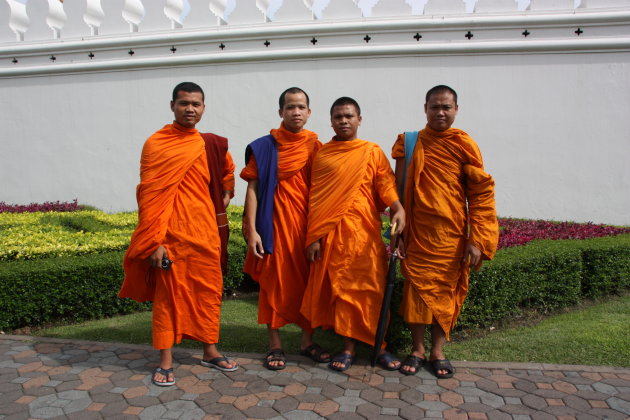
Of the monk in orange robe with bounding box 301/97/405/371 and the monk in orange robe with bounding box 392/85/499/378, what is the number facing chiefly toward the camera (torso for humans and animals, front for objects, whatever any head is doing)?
2

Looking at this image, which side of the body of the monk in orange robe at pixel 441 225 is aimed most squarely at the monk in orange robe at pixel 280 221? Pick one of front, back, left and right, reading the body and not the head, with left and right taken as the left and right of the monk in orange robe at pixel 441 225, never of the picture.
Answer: right

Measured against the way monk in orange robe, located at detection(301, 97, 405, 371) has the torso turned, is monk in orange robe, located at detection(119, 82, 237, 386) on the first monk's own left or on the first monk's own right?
on the first monk's own right

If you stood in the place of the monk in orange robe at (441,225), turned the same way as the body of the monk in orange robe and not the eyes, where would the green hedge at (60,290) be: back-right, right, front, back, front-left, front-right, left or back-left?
right
